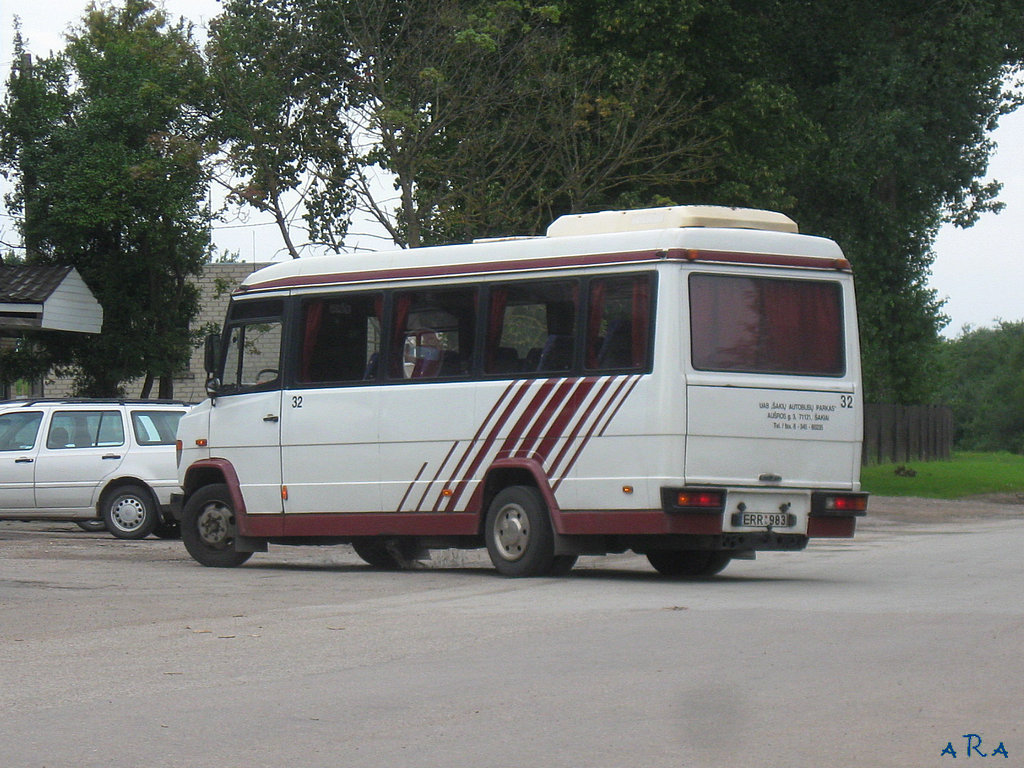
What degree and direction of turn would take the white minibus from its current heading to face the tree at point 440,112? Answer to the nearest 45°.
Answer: approximately 45° to its right

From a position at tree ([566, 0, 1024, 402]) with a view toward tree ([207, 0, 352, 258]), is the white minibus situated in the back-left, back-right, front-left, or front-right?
front-left

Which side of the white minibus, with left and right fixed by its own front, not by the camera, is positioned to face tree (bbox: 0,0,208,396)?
front

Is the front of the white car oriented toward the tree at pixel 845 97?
no

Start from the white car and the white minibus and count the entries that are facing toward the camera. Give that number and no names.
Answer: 0

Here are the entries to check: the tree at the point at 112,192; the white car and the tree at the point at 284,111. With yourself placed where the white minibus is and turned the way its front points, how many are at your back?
0

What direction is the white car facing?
to the viewer's left

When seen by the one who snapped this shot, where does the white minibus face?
facing away from the viewer and to the left of the viewer

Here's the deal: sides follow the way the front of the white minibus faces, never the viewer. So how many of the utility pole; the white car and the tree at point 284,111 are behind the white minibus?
0

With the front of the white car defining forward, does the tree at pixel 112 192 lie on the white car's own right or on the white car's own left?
on the white car's own right

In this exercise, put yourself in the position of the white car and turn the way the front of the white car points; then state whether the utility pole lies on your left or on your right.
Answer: on your right
